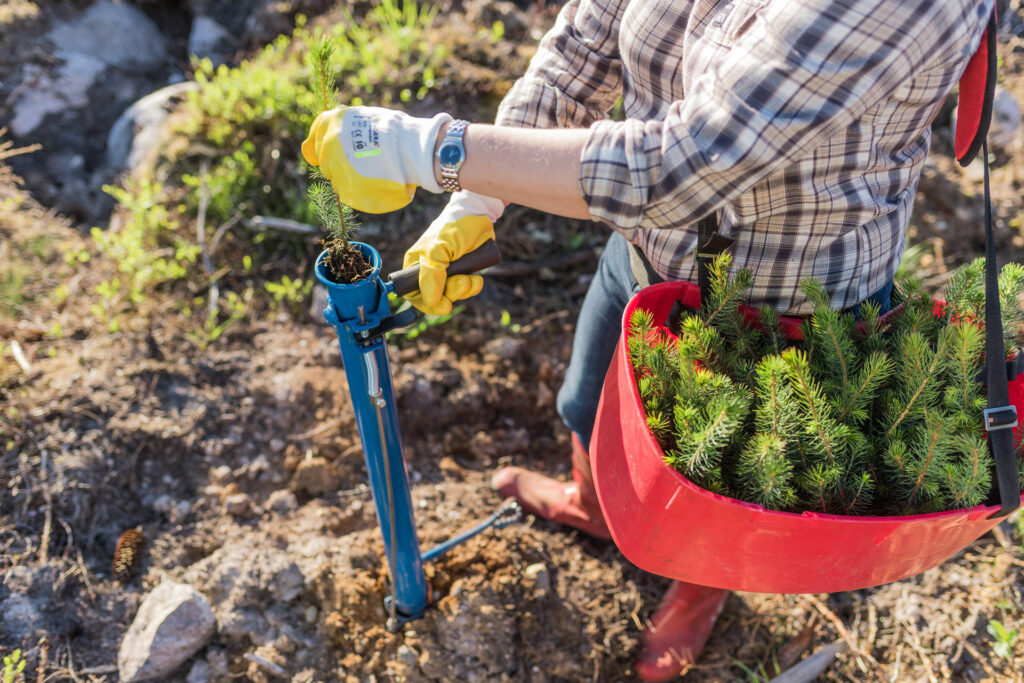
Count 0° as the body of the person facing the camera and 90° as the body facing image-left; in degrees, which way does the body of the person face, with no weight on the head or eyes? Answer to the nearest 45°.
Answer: approximately 45°

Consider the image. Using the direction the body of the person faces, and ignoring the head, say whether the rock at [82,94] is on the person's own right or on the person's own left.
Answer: on the person's own right

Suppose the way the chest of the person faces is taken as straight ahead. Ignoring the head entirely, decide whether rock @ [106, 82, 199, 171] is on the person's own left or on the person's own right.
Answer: on the person's own right

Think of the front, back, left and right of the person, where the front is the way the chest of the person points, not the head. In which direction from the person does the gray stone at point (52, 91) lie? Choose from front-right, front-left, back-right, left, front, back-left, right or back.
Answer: right

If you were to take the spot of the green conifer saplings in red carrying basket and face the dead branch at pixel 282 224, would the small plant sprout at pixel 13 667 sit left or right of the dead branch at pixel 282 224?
left
